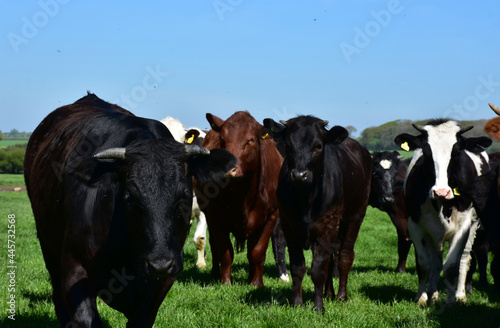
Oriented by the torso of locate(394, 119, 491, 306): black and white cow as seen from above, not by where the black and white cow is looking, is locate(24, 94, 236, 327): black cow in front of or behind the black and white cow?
in front

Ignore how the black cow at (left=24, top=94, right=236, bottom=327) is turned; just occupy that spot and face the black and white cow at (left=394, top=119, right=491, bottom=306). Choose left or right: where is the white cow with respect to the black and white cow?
left

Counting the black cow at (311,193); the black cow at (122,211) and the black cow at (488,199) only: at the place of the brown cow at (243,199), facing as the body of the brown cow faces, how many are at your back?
0

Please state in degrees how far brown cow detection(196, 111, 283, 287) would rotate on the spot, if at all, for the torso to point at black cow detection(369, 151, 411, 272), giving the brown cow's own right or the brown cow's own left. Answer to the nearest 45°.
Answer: approximately 135° to the brown cow's own left

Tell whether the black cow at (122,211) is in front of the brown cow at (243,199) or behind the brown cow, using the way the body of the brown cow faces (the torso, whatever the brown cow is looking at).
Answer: in front

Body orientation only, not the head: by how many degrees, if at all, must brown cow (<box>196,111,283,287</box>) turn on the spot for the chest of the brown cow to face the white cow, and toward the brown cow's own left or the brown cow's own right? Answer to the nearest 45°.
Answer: approximately 180°

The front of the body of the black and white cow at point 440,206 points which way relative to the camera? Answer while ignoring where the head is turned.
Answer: toward the camera

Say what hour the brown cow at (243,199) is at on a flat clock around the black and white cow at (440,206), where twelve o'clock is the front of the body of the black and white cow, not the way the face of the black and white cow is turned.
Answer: The brown cow is roughly at 3 o'clock from the black and white cow.

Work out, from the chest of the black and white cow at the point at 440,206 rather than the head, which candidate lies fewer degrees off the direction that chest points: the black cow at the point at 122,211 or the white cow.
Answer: the black cow

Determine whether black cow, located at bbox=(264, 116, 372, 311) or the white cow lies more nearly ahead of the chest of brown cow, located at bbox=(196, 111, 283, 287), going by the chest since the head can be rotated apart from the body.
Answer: the black cow

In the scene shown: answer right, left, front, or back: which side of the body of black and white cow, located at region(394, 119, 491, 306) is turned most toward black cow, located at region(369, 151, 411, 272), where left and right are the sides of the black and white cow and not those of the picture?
back

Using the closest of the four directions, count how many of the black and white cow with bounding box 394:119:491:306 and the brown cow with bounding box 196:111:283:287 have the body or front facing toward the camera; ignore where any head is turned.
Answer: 2

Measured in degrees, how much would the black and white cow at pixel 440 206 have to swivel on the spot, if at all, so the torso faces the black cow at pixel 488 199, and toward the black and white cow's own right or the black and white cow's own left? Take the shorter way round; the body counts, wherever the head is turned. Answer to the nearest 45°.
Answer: approximately 45° to the black and white cow's own left

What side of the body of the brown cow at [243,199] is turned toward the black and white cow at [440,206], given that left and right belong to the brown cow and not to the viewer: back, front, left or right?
left

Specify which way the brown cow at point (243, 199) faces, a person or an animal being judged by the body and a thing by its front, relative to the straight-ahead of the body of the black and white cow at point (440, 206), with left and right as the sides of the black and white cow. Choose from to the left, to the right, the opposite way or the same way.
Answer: the same way
